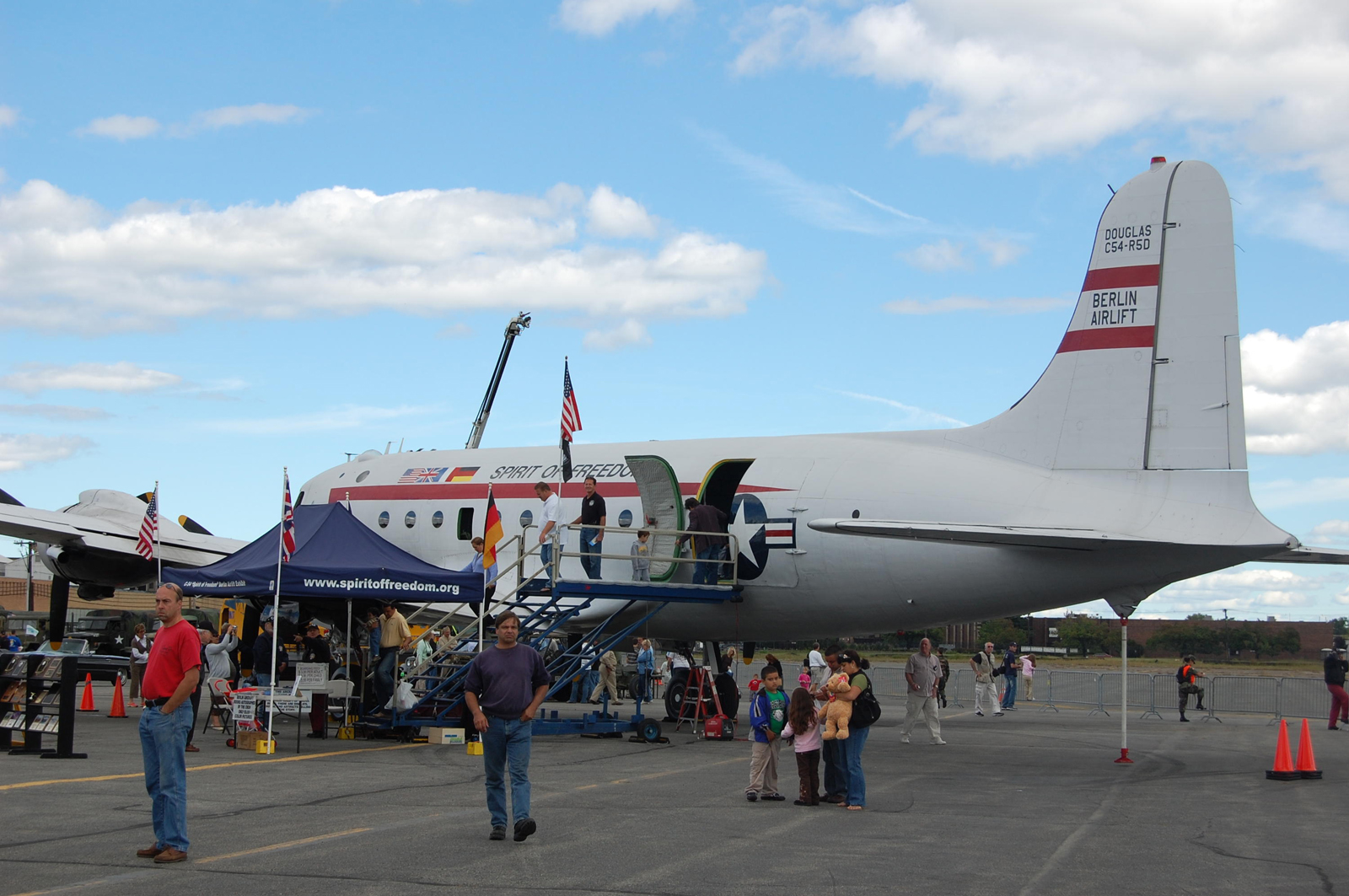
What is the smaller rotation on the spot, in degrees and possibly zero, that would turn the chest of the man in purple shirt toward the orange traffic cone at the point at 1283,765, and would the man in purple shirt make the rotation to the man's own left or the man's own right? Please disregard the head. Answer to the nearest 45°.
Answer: approximately 135° to the man's own left

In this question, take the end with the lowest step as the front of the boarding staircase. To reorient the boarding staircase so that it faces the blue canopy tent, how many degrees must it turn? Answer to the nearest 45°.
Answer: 0° — it already faces it

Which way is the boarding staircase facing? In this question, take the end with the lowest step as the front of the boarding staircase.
to the viewer's left

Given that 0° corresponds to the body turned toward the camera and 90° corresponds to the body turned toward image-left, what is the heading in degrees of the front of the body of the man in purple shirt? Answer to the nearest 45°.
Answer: approximately 0°

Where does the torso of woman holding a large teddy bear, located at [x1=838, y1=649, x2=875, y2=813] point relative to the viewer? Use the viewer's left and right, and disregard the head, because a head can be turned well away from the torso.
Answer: facing to the left of the viewer

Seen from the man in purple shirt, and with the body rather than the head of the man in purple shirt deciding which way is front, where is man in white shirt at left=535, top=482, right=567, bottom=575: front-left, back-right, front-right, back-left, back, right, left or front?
back

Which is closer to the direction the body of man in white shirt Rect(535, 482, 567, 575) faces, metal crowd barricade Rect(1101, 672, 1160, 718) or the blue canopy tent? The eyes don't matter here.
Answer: the blue canopy tent

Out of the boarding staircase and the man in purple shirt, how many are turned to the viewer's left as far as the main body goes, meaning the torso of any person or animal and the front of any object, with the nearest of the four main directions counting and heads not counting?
1
